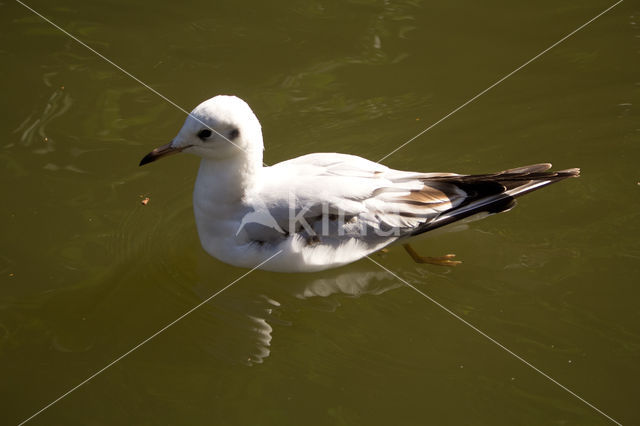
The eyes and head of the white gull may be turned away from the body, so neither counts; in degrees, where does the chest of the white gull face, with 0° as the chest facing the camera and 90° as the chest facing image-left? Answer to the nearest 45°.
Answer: approximately 90°
